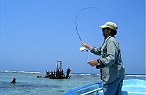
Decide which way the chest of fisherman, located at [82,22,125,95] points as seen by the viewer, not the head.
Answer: to the viewer's left
